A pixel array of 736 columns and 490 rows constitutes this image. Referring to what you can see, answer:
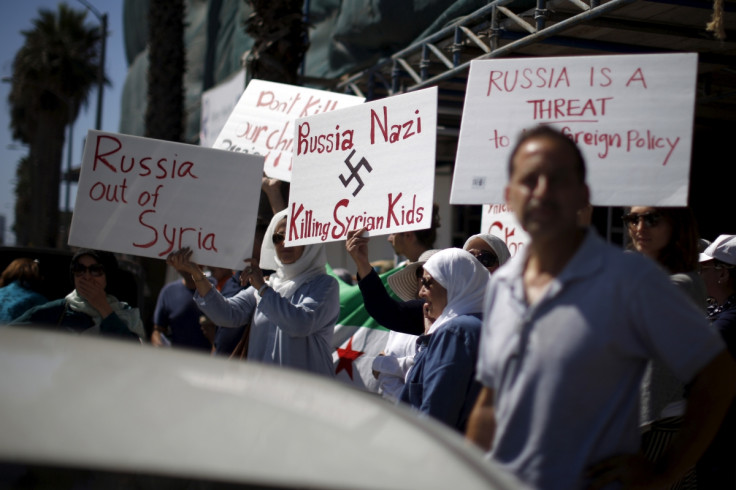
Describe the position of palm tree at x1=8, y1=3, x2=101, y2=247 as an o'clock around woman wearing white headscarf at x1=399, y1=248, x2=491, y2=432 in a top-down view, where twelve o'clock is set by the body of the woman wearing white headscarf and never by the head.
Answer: The palm tree is roughly at 2 o'clock from the woman wearing white headscarf.

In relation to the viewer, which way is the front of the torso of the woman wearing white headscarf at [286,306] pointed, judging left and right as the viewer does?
facing the viewer and to the left of the viewer

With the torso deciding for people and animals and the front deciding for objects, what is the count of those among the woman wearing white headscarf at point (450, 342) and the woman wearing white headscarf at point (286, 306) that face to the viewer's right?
0

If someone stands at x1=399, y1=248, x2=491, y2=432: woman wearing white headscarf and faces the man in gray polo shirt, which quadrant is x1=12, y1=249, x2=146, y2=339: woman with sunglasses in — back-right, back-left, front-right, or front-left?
back-right

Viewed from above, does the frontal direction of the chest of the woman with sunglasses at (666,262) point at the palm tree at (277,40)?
no

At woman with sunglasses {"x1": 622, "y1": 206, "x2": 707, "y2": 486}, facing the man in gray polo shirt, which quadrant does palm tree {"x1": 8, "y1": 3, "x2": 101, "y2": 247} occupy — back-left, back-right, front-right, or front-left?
back-right

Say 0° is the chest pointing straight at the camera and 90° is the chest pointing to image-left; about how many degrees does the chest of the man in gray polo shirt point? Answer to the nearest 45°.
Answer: approximately 45°

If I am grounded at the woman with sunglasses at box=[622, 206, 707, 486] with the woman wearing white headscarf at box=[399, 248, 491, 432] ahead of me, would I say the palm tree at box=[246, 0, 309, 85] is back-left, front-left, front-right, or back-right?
front-right

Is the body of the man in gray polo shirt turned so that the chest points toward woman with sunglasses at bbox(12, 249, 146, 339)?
no

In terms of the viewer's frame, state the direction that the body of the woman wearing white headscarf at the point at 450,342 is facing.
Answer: to the viewer's left

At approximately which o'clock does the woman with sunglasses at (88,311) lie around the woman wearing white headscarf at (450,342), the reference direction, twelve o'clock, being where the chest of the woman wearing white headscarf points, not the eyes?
The woman with sunglasses is roughly at 1 o'clock from the woman wearing white headscarf.

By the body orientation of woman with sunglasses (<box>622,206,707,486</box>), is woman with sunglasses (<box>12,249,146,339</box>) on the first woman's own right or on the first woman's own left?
on the first woman's own right

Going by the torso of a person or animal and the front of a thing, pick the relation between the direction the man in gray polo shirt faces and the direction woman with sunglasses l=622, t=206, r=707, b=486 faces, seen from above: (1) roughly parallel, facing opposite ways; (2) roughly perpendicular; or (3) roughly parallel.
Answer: roughly parallel

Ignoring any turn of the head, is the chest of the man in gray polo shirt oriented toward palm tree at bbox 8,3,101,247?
no

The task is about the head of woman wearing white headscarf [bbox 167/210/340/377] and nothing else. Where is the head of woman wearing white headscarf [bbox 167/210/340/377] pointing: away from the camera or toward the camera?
toward the camera
